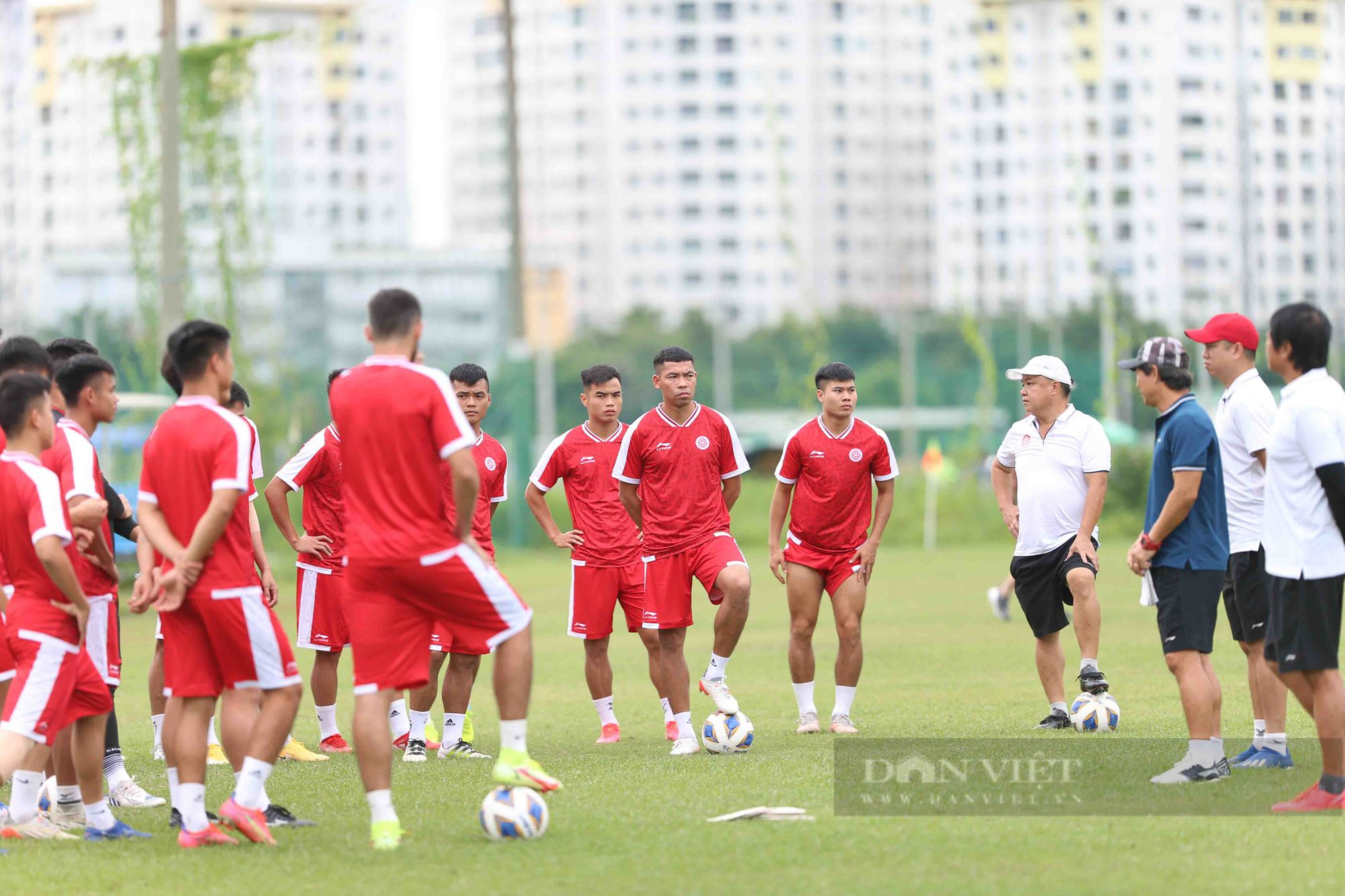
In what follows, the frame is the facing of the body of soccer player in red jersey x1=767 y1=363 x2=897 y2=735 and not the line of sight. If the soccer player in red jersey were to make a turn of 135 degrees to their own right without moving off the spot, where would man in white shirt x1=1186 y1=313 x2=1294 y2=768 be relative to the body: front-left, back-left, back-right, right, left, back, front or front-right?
back

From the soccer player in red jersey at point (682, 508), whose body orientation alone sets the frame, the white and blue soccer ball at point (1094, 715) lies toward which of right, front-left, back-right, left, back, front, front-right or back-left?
left

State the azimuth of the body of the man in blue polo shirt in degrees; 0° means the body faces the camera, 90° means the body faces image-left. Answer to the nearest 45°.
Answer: approximately 90°

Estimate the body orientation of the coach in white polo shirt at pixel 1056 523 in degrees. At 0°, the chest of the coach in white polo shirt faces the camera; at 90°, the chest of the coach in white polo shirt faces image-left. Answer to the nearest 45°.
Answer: approximately 45°

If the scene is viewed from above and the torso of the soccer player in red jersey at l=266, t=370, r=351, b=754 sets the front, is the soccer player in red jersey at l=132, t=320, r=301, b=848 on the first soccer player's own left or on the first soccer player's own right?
on the first soccer player's own right

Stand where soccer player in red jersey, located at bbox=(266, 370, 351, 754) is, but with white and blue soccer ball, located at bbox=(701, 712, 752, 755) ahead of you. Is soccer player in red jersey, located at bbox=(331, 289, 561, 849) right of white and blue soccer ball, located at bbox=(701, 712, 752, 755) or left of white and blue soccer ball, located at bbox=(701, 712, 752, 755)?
right

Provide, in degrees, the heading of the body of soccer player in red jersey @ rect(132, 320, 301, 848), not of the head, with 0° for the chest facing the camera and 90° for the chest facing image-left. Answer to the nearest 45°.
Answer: approximately 225°

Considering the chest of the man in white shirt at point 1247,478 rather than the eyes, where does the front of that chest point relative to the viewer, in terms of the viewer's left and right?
facing to the left of the viewer

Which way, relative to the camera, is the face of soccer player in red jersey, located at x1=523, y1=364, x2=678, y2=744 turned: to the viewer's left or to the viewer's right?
to the viewer's right

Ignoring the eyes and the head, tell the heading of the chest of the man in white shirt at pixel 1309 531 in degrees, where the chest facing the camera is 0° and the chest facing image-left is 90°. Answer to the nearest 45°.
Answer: approximately 90°

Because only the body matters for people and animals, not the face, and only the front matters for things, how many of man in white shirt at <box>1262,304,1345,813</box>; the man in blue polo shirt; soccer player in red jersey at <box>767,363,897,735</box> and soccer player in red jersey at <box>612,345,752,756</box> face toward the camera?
2

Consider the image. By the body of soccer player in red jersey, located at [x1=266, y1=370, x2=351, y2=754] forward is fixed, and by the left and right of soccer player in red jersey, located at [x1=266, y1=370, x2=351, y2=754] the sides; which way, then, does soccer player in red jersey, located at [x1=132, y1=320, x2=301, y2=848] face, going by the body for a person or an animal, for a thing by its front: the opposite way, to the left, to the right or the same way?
to the left

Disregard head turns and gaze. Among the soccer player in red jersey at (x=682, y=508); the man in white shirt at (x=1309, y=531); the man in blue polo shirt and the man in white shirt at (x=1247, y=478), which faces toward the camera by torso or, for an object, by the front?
the soccer player in red jersey

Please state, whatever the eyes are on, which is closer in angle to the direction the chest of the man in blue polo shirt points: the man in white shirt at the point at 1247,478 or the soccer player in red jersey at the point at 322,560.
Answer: the soccer player in red jersey

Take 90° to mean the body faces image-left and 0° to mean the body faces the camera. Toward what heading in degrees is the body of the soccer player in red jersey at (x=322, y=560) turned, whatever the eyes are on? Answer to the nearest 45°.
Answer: approximately 315°
